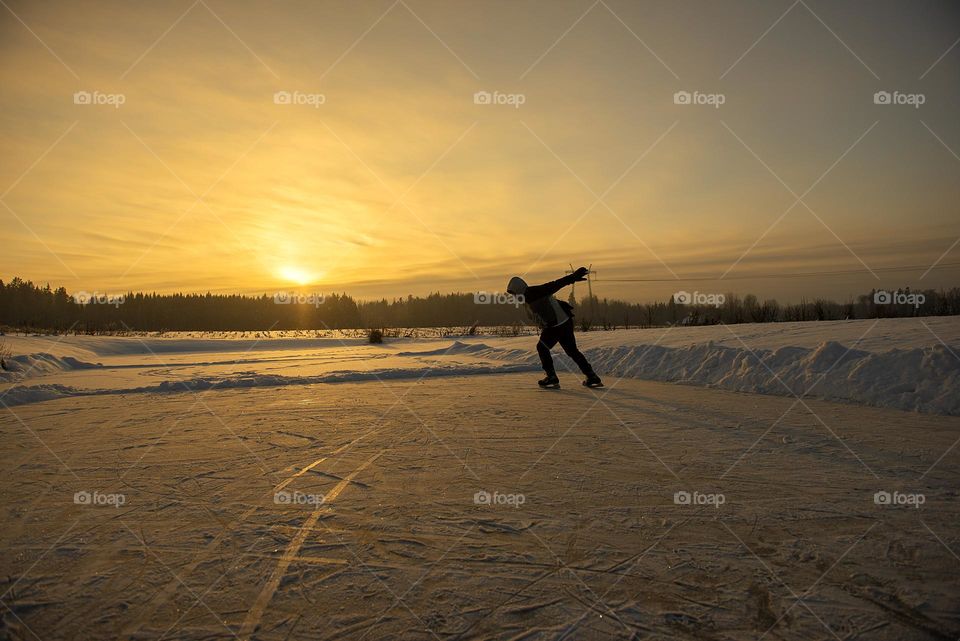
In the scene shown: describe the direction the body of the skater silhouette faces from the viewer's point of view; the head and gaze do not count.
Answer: to the viewer's left

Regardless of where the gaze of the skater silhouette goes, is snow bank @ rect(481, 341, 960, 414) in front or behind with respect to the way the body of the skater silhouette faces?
behind

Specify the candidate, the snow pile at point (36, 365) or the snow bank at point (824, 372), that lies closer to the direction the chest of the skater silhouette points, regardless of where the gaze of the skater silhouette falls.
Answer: the snow pile

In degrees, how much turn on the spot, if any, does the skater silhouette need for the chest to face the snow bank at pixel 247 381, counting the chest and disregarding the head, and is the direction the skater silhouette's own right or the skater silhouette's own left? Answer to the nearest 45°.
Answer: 0° — they already face it

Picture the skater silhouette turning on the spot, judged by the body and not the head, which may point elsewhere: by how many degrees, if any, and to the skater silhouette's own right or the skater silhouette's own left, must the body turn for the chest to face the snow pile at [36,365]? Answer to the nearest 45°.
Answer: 0° — they already face it
